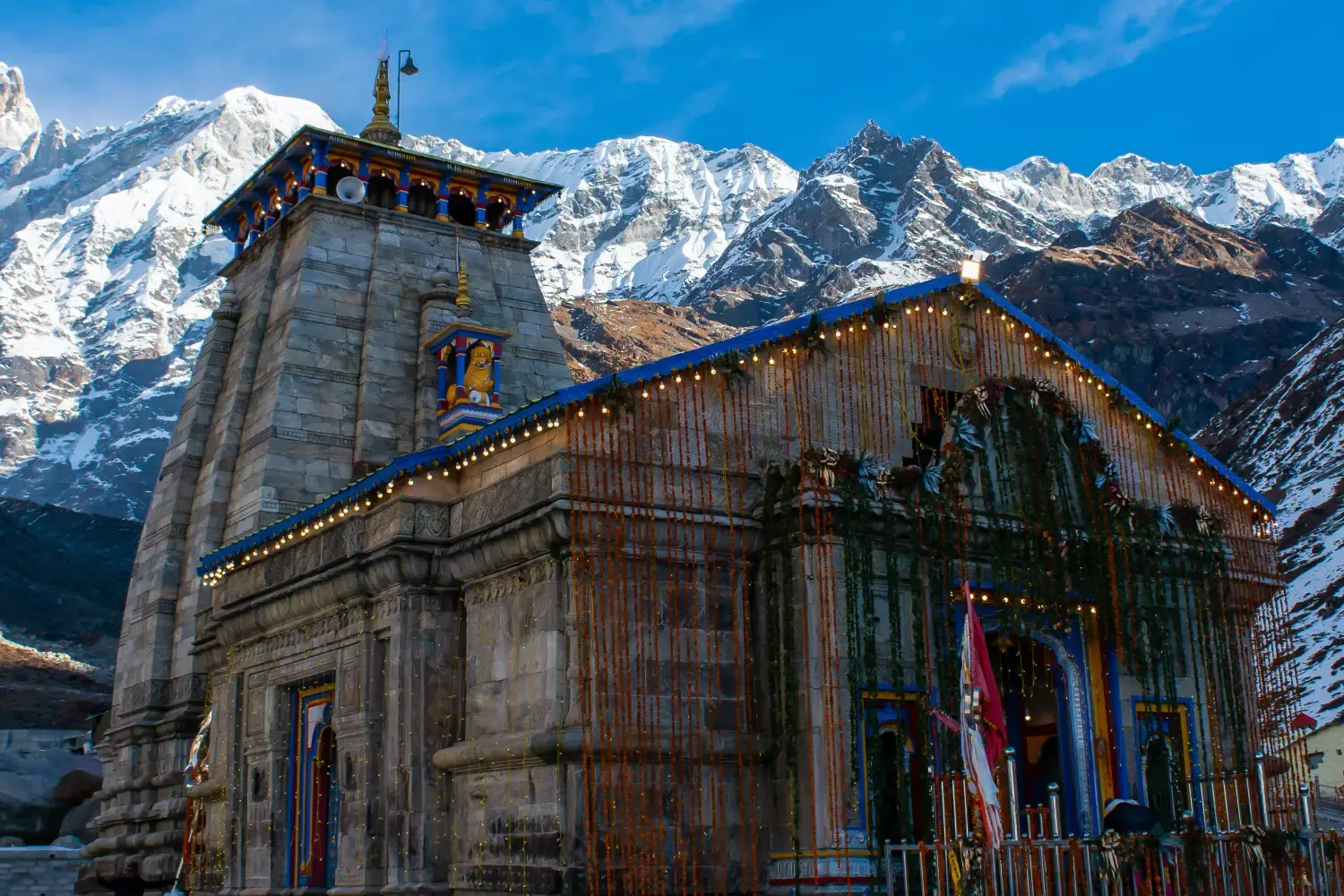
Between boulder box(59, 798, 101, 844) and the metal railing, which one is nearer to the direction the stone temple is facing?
the metal railing

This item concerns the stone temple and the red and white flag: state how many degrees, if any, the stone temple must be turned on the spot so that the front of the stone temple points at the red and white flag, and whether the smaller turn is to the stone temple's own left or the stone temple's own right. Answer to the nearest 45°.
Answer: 0° — it already faces it

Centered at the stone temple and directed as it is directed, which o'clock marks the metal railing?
The metal railing is roughly at 12 o'clock from the stone temple.

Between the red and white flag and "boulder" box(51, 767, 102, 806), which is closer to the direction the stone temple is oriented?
the red and white flag

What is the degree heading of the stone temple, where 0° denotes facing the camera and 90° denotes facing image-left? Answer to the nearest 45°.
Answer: approximately 315°

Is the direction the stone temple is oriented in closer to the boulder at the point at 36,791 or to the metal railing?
the metal railing
